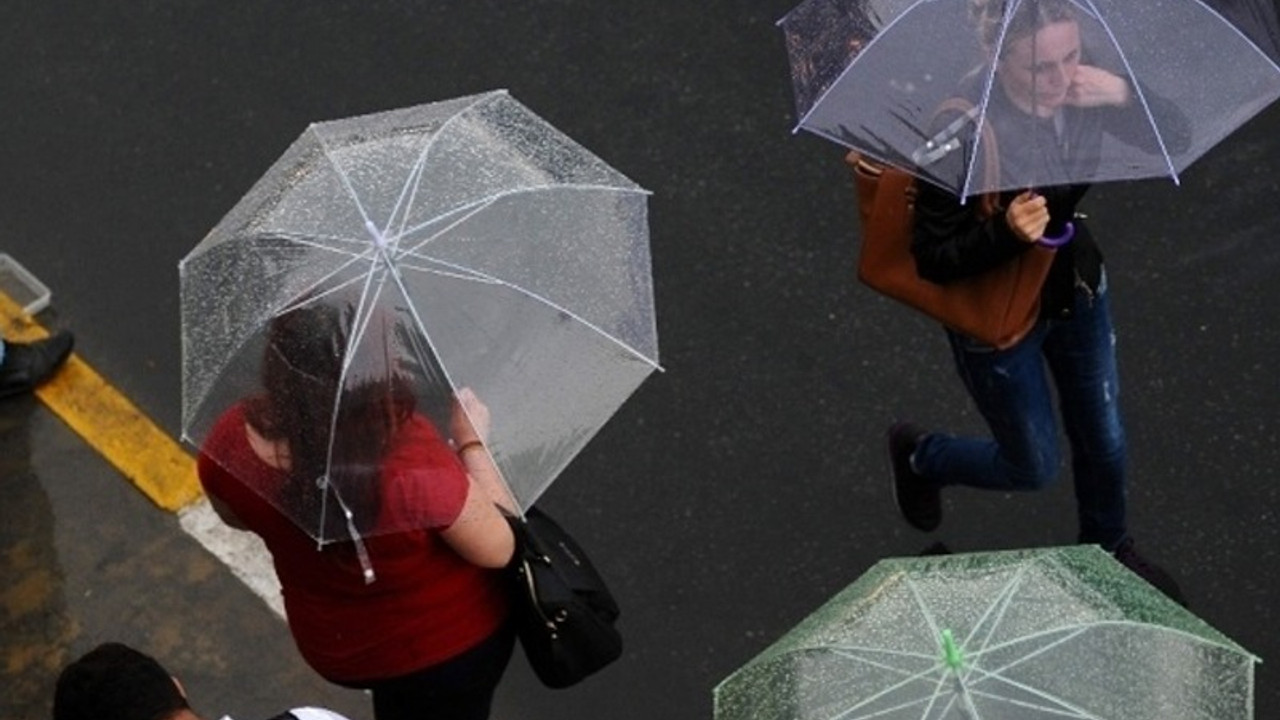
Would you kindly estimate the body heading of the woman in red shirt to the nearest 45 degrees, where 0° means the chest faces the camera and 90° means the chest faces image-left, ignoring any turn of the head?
approximately 180°

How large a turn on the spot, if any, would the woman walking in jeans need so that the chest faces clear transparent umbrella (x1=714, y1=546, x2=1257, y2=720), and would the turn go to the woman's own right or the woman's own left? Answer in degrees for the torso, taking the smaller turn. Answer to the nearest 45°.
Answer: approximately 45° to the woman's own right

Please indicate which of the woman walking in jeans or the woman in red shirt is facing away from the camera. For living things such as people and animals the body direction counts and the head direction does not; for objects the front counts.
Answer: the woman in red shirt

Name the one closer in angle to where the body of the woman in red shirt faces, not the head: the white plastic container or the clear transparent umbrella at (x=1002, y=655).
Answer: the white plastic container

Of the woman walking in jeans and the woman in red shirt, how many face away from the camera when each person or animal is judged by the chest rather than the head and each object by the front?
1

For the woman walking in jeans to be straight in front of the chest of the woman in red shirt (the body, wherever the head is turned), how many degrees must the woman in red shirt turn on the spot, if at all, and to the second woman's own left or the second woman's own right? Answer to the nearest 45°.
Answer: approximately 90° to the second woman's own right

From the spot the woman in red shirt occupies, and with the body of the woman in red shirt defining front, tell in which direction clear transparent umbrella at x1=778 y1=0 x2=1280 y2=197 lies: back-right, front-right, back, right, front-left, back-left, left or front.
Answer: right

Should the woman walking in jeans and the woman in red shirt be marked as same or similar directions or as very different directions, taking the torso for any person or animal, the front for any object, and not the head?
very different directions

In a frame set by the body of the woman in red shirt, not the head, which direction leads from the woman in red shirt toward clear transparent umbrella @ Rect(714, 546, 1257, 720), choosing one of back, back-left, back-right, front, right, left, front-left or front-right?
back-right

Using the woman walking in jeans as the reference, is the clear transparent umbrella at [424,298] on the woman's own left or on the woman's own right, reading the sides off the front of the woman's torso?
on the woman's own right

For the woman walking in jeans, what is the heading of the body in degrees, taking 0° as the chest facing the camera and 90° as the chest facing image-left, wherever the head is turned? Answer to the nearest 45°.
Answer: approximately 315°

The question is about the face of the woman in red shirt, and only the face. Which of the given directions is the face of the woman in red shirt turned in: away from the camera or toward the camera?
away from the camera
